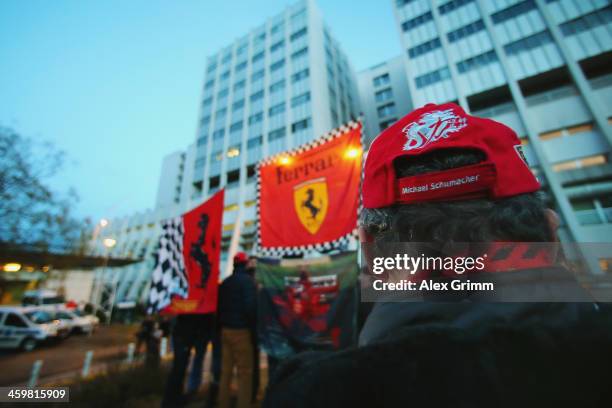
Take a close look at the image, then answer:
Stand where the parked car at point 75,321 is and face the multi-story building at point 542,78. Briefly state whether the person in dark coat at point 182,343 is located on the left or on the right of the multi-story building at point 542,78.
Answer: right

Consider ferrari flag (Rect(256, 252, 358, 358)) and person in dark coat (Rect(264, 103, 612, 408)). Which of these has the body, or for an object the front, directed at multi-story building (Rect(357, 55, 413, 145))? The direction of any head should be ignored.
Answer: the person in dark coat

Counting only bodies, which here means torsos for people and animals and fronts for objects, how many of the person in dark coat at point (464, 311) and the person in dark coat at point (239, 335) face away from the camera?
2

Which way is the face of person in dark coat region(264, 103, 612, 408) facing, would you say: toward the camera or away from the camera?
away from the camera

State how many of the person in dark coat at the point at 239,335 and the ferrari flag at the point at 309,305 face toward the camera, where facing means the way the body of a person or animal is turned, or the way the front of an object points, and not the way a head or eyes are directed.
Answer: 1

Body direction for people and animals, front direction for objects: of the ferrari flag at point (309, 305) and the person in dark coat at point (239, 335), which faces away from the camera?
the person in dark coat

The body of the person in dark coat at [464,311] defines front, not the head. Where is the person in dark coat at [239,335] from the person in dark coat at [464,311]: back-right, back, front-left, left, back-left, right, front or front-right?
front-left

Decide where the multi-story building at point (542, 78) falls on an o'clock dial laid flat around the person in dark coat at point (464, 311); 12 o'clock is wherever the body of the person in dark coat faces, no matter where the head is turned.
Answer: The multi-story building is roughly at 1 o'clock from the person in dark coat.

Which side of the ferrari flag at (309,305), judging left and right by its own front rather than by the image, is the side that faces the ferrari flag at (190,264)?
right

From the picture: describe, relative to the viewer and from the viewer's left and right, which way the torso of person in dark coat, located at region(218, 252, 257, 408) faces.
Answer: facing away from the viewer

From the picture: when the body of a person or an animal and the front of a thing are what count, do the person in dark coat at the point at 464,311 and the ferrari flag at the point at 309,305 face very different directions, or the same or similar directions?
very different directions

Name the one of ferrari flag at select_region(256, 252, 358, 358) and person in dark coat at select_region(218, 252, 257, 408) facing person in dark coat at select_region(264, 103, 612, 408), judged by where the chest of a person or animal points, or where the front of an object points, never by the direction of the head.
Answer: the ferrari flag

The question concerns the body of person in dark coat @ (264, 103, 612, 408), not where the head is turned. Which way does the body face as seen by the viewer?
away from the camera
